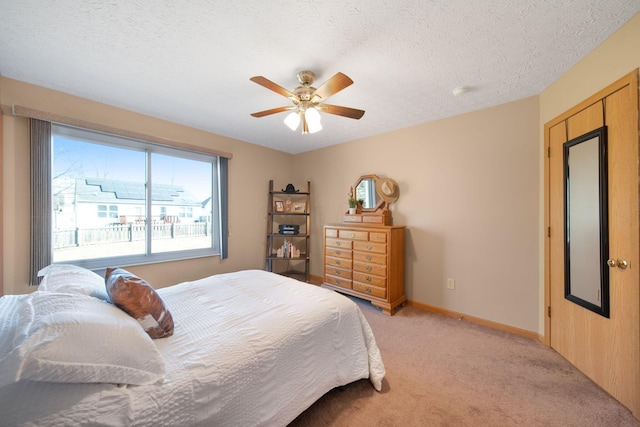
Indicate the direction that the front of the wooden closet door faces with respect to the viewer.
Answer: facing the viewer and to the left of the viewer

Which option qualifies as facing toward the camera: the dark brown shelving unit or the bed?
the dark brown shelving unit

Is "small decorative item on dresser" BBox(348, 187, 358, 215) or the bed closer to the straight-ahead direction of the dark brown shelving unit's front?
the bed

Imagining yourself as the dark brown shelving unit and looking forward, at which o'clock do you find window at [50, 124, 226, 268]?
The window is roughly at 2 o'clock from the dark brown shelving unit.

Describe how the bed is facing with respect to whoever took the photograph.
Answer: facing away from the viewer and to the right of the viewer

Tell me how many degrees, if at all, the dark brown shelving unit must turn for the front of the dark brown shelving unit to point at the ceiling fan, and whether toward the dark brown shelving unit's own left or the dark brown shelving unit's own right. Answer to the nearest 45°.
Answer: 0° — it already faces it

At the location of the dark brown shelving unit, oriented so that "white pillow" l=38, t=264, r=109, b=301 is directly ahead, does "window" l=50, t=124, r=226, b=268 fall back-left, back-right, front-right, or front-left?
front-right

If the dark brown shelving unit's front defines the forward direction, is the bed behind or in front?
in front

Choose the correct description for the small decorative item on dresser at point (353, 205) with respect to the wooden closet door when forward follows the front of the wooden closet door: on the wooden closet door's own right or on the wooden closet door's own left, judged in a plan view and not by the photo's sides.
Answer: on the wooden closet door's own right

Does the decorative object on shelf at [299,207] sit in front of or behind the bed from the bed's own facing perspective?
in front

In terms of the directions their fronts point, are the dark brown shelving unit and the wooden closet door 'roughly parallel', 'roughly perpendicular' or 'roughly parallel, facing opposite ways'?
roughly perpendicular

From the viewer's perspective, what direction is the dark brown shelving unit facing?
toward the camera

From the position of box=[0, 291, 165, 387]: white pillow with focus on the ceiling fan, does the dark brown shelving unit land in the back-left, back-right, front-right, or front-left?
front-left

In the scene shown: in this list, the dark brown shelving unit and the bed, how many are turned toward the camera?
1

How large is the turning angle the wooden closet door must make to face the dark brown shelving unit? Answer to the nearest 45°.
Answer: approximately 45° to its right

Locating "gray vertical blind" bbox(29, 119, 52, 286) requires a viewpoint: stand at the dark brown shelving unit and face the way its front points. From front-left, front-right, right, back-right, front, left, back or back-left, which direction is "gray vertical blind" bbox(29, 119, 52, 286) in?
front-right

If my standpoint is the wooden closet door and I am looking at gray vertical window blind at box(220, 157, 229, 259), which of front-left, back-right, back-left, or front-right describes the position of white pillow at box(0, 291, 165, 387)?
front-left
